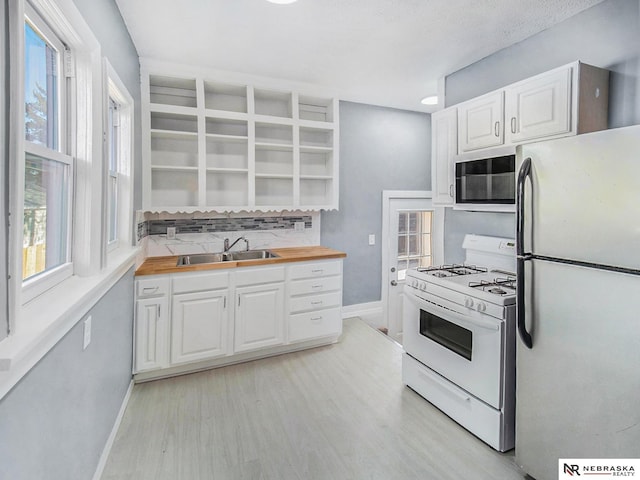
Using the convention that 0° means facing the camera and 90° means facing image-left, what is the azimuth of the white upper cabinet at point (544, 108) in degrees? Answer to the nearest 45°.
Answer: approximately 45°

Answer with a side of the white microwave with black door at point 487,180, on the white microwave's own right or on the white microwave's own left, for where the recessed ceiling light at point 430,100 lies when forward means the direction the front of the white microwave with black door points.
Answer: on the white microwave's own right

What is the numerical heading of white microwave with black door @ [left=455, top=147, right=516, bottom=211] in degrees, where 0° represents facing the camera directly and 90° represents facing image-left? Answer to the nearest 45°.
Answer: approximately 45°

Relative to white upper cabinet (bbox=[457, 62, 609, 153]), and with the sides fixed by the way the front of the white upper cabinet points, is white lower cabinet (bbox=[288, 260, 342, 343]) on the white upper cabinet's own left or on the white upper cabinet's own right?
on the white upper cabinet's own right

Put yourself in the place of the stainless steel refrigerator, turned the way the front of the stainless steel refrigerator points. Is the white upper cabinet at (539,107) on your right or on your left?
on your right
